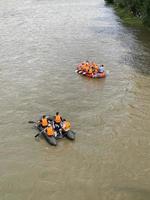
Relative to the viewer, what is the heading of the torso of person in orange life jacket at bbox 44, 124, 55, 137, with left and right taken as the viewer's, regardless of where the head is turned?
facing away from the viewer and to the left of the viewer

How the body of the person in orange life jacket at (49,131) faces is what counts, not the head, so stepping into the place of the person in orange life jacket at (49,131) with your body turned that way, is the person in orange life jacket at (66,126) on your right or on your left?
on your right

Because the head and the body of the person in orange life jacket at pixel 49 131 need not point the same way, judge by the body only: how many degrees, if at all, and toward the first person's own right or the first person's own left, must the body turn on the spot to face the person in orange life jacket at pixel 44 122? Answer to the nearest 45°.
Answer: approximately 45° to the first person's own right
